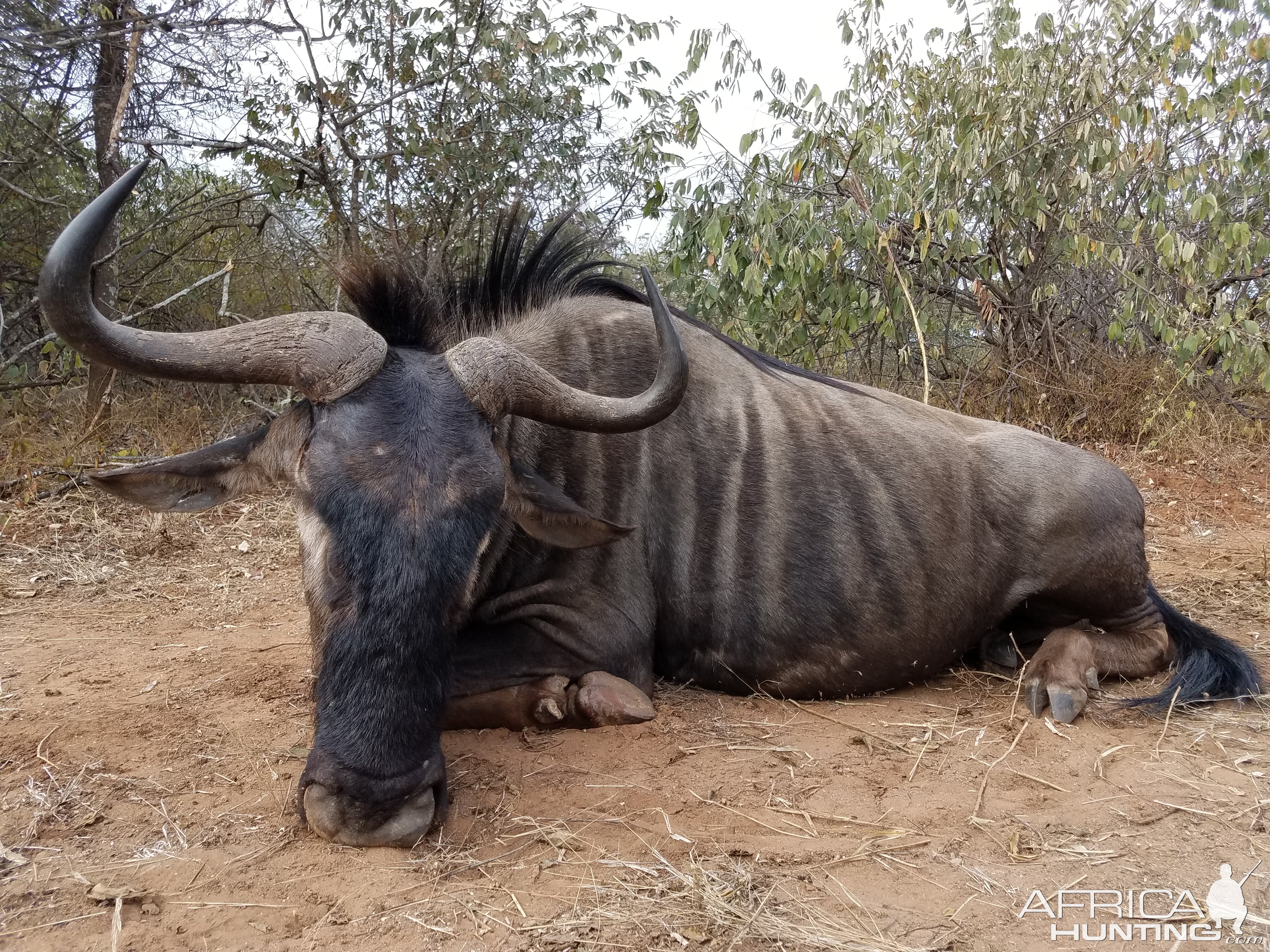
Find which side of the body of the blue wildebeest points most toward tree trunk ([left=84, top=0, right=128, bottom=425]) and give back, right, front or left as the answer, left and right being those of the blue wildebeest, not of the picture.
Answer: right

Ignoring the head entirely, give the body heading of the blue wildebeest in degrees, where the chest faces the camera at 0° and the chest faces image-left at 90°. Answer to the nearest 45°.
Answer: approximately 45°
